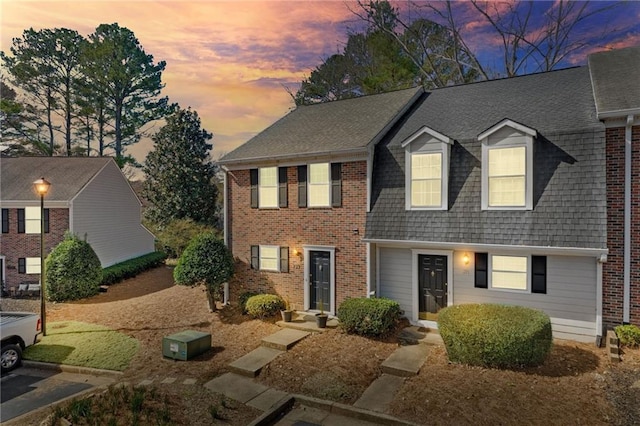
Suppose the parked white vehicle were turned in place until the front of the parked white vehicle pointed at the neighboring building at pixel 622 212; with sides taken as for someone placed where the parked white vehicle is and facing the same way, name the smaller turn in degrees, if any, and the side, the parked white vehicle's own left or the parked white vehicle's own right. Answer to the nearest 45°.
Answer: approximately 90° to the parked white vehicle's own left

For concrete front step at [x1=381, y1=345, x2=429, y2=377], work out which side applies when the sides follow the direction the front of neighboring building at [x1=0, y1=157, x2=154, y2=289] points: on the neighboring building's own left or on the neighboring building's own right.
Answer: on the neighboring building's own left

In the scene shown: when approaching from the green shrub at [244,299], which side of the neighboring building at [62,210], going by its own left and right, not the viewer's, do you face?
left

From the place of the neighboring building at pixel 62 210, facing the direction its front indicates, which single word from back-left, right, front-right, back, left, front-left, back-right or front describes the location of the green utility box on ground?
front-left

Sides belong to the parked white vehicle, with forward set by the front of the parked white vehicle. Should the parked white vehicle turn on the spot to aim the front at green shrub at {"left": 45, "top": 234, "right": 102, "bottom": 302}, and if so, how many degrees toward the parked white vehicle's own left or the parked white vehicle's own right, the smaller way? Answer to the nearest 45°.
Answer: approximately 135° to the parked white vehicle's own right

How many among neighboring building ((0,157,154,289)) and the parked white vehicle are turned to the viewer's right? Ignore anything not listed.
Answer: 0

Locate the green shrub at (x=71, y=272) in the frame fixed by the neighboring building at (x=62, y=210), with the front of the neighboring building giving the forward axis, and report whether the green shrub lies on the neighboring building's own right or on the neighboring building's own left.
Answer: on the neighboring building's own left

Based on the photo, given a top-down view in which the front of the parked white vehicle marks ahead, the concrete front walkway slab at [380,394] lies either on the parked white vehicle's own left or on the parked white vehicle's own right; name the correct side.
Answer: on the parked white vehicle's own left

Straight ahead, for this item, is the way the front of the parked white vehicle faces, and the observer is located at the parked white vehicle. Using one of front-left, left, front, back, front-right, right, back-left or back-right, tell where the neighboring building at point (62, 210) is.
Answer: back-right

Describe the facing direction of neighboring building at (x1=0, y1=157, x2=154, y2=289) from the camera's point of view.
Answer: facing the viewer and to the left of the viewer
